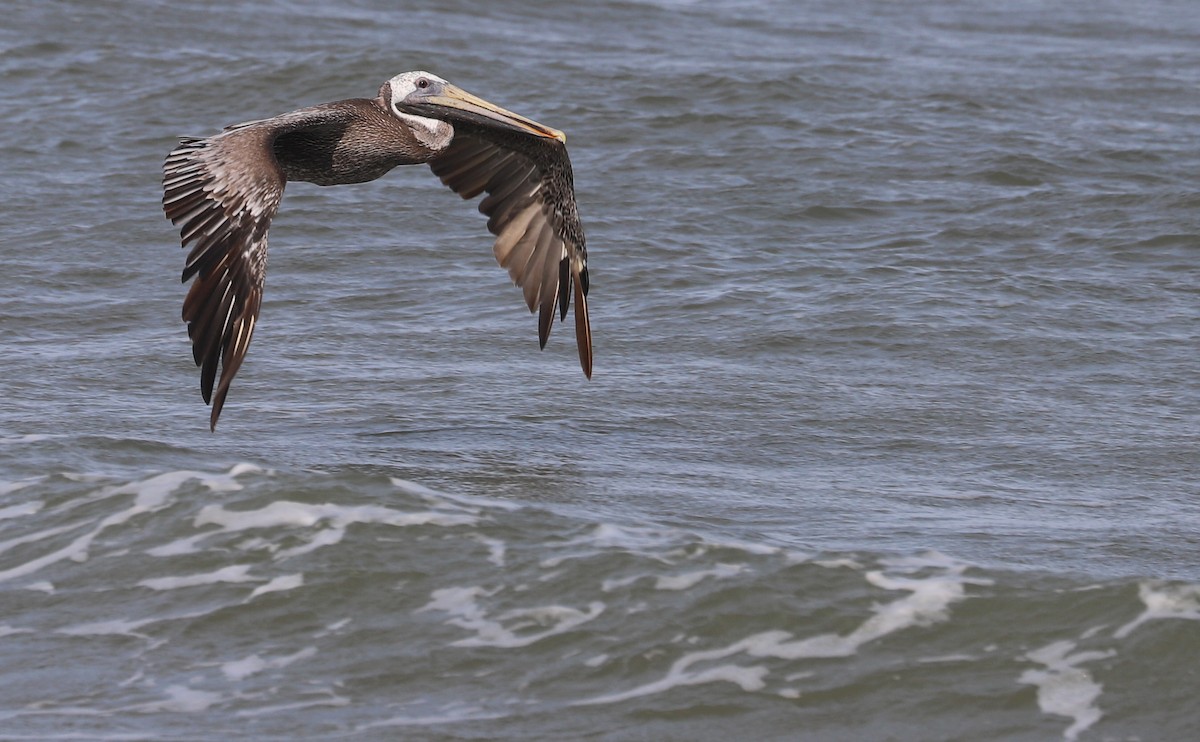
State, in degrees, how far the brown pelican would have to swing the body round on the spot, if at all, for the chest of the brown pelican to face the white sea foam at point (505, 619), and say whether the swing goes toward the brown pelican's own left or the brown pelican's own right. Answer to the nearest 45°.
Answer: approximately 45° to the brown pelican's own right

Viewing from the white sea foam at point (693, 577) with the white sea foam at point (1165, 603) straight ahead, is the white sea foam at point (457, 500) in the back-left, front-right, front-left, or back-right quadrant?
back-left

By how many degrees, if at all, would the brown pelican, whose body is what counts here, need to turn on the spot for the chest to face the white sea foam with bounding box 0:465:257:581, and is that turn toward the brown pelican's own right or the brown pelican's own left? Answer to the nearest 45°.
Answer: approximately 90° to the brown pelican's own right

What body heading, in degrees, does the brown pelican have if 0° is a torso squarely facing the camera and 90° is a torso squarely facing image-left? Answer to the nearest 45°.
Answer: approximately 315°

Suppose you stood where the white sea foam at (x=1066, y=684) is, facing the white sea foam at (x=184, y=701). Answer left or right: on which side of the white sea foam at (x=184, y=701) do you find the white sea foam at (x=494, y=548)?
right

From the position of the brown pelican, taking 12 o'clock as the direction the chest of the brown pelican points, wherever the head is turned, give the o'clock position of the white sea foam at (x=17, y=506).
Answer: The white sea foam is roughly at 3 o'clock from the brown pelican.

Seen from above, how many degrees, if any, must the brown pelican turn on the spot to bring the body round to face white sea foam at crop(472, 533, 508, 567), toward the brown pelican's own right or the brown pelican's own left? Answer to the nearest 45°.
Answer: approximately 45° to the brown pelican's own right
